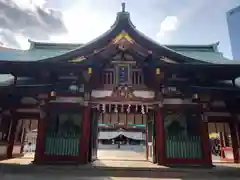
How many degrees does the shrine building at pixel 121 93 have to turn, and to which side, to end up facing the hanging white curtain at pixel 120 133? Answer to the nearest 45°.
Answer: approximately 180°

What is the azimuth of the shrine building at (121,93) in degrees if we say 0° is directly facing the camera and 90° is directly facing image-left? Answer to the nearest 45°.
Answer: approximately 0°
